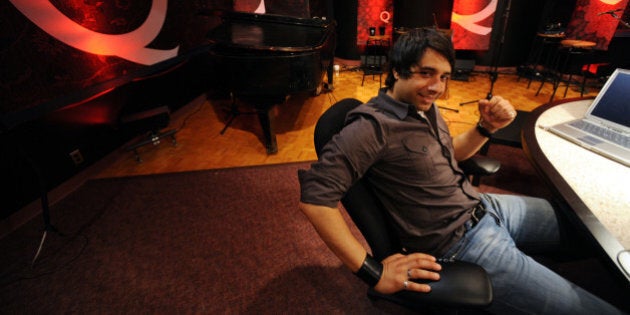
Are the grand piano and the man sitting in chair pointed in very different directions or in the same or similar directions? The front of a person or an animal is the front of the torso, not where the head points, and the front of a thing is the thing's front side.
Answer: very different directions

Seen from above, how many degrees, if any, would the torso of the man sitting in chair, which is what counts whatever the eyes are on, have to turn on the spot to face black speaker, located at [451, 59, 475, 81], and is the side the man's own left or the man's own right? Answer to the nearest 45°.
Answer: approximately 135° to the man's own left

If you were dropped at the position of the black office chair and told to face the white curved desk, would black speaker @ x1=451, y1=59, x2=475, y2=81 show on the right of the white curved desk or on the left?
left

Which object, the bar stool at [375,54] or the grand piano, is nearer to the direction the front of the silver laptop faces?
the grand piano

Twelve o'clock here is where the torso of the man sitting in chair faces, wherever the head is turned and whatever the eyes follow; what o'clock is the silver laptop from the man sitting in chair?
The silver laptop is roughly at 9 o'clock from the man sitting in chair.

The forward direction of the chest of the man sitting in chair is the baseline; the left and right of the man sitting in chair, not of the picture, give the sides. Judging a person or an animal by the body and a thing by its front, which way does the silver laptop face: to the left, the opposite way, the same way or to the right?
to the right

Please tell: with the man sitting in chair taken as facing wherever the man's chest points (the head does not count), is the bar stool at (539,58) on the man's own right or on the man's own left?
on the man's own left
